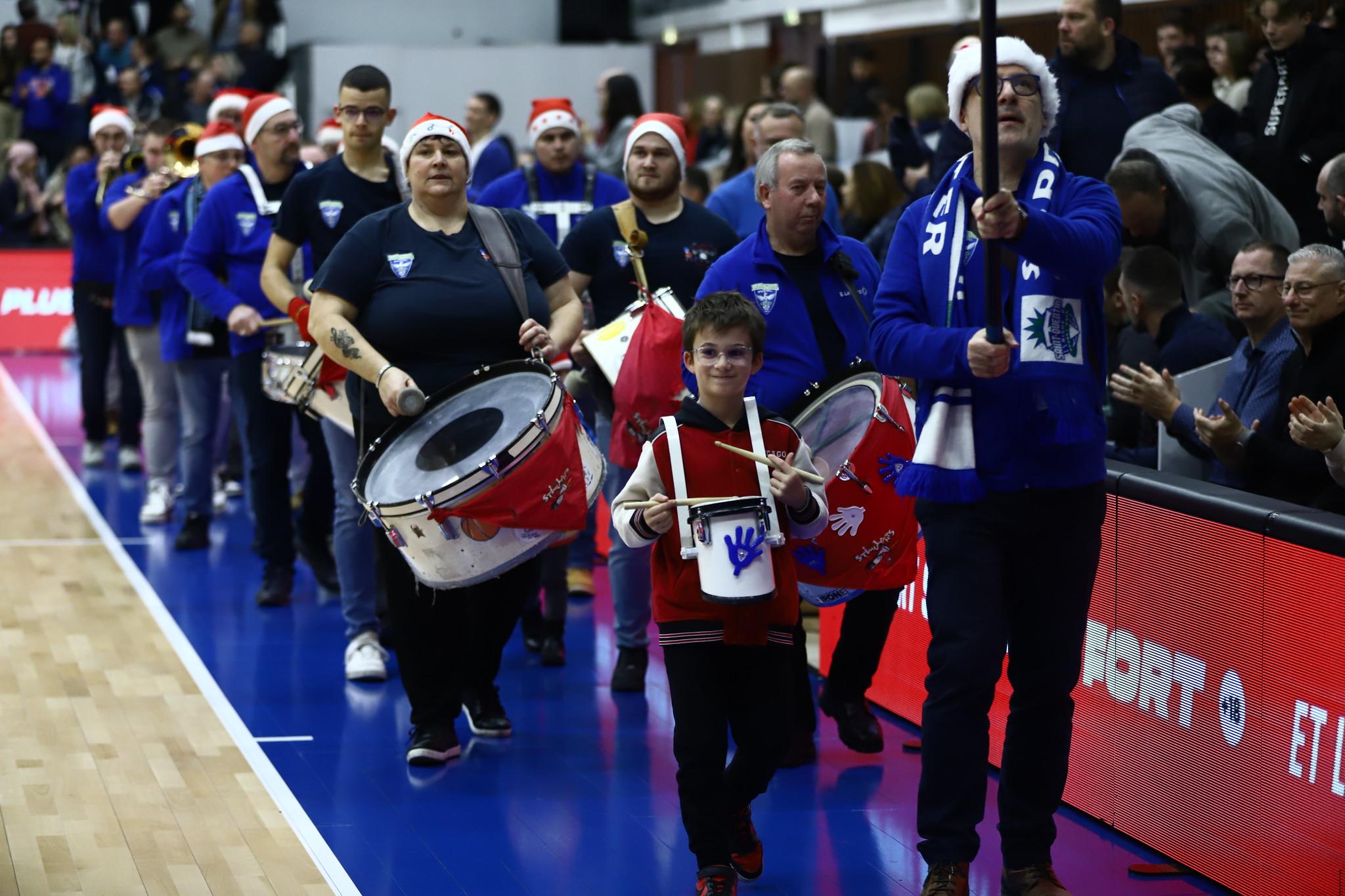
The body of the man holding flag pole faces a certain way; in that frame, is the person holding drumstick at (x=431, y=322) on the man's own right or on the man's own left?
on the man's own right

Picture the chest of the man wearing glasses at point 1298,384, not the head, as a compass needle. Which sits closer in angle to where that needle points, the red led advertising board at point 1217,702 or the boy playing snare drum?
the boy playing snare drum

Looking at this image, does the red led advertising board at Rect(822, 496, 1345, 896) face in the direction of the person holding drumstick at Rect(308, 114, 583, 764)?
no

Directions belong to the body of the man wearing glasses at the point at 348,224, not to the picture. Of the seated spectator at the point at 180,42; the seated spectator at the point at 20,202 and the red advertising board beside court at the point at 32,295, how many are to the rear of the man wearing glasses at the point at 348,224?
3

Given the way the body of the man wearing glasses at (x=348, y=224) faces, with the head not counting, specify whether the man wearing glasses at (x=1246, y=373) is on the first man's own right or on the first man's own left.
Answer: on the first man's own left

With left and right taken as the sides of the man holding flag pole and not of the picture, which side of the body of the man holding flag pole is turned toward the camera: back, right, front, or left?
front

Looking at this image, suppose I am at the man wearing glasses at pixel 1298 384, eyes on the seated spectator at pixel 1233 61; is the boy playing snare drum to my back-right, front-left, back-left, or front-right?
back-left

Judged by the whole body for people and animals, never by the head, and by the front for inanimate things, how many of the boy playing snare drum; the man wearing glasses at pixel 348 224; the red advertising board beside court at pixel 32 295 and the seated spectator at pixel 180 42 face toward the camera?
4

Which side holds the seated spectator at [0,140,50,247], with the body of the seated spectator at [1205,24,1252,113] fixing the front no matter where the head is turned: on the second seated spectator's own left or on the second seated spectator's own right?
on the second seated spectator's own right

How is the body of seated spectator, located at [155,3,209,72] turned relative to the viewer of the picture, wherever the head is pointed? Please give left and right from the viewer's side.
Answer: facing the viewer

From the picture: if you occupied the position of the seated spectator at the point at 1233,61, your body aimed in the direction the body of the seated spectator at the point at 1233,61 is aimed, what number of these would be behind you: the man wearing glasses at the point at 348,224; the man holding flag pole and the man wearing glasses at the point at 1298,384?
0

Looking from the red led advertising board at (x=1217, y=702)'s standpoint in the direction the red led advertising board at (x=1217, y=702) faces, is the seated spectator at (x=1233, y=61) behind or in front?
behind

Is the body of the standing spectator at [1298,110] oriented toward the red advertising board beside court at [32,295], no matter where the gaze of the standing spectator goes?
no

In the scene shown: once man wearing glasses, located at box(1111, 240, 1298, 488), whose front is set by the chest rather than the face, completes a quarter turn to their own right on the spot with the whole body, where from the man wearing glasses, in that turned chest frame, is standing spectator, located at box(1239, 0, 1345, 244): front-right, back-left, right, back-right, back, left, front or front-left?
front-right

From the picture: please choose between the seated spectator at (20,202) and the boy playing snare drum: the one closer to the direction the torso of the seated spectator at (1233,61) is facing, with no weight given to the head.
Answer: the boy playing snare drum

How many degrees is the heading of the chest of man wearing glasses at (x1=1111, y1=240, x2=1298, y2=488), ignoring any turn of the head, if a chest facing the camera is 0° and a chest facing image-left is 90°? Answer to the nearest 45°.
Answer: approximately 45°

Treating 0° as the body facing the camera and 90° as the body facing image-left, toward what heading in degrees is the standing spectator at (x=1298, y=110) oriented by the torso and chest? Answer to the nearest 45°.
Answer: approximately 45°

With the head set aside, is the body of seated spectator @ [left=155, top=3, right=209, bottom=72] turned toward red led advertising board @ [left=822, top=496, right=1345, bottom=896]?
yes

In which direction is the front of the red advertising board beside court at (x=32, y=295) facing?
toward the camera

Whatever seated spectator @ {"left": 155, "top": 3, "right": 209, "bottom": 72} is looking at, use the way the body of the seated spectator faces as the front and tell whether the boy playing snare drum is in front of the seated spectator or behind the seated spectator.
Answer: in front
